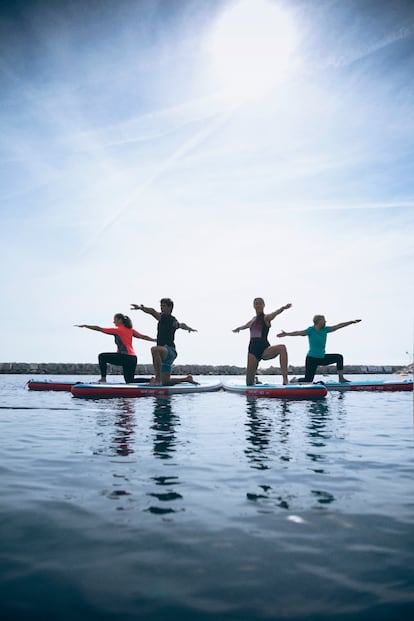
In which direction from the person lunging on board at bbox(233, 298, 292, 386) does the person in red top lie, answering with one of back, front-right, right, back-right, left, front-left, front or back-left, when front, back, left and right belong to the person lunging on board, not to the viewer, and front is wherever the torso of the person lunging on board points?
right

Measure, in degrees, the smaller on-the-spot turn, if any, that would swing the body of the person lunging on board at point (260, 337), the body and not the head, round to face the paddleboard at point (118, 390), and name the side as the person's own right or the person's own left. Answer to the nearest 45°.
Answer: approximately 90° to the person's own right

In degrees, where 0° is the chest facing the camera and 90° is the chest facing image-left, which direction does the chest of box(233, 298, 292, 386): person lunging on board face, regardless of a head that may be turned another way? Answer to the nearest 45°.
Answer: approximately 0°

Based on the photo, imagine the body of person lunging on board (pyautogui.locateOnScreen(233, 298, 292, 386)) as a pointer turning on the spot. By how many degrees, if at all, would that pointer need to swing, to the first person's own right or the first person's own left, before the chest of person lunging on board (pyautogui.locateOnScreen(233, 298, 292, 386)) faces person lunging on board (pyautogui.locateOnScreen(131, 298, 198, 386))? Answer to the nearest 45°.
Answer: approximately 90° to the first person's own right

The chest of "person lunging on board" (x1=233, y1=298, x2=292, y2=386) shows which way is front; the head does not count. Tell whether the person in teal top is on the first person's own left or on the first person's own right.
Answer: on the first person's own left

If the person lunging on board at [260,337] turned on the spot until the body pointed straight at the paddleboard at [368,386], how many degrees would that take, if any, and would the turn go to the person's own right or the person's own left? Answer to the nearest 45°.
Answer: approximately 135° to the person's own left

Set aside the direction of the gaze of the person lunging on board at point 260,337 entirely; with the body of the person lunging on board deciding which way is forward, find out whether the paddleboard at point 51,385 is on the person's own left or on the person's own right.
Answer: on the person's own right
